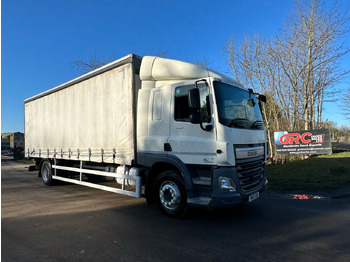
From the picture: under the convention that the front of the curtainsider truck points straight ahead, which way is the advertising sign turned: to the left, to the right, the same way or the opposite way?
to the right

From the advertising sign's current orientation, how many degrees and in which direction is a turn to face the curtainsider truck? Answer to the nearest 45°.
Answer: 0° — it already faces it

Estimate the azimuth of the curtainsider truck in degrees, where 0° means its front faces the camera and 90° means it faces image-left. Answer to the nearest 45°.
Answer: approximately 315°

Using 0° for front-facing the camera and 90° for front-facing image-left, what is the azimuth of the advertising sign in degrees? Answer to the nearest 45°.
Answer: approximately 0°

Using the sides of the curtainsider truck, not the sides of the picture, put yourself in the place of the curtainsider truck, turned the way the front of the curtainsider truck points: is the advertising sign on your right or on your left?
on your left
